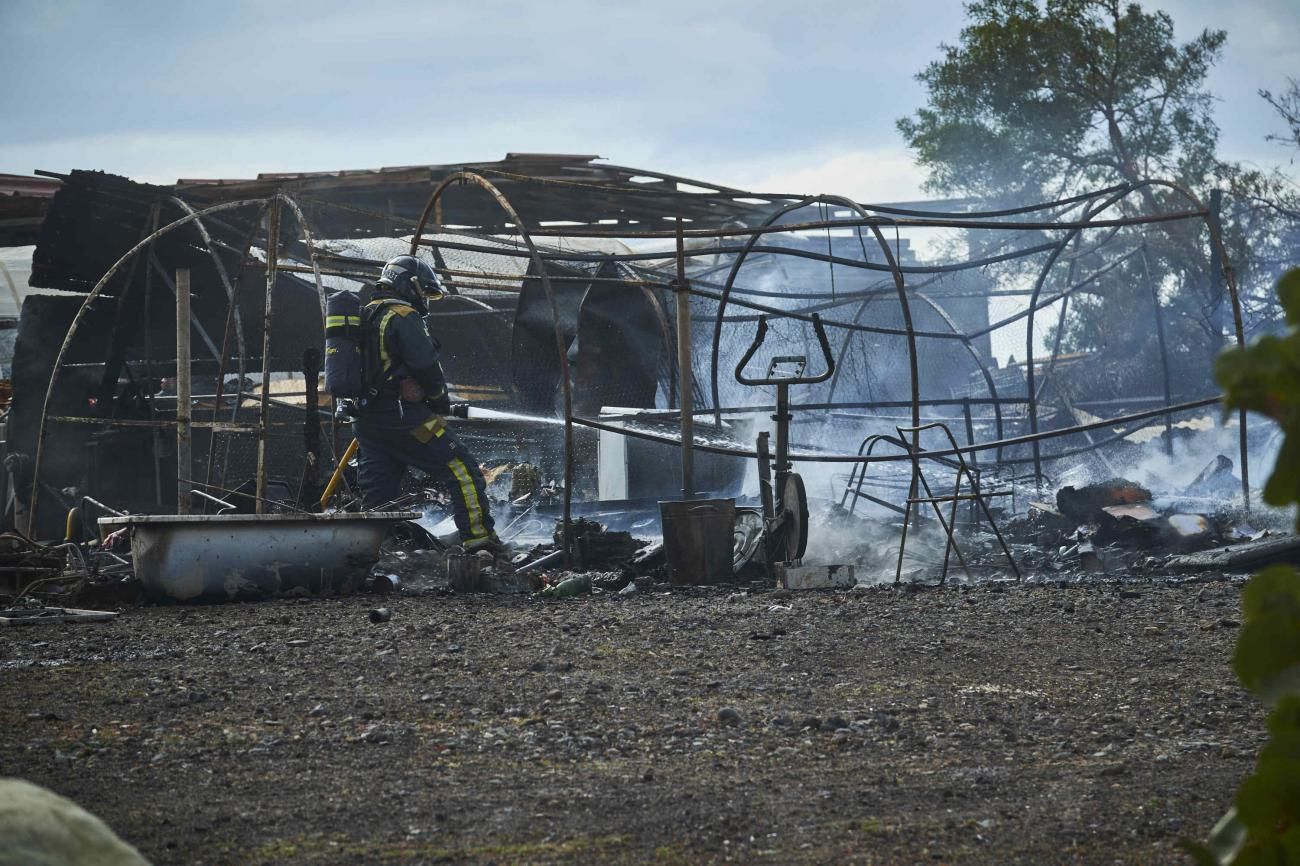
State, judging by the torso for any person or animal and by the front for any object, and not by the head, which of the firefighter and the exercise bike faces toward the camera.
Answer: the exercise bike

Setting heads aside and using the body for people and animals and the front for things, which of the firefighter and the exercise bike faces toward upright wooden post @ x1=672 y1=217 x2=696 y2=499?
the firefighter

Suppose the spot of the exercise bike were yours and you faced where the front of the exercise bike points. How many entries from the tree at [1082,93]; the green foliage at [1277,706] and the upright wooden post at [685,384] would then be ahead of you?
1

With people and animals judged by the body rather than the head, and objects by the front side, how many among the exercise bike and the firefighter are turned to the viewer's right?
1

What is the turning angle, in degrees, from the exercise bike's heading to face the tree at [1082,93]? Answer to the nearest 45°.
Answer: approximately 180°

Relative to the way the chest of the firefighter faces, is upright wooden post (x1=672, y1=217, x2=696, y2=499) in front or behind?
in front

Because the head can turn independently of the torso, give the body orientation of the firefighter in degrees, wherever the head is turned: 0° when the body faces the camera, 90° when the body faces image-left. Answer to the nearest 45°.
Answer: approximately 270°

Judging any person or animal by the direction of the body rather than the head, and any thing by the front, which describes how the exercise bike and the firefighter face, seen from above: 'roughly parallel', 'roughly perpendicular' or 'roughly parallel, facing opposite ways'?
roughly perpendicular

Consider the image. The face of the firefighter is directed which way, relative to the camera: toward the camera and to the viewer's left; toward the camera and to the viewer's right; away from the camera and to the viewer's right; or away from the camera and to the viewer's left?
away from the camera and to the viewer's right

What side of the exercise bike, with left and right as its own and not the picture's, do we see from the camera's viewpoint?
front

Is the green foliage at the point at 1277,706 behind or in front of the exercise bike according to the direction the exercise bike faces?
in front

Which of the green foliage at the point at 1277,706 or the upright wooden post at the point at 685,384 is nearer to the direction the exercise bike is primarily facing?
the green foliage
